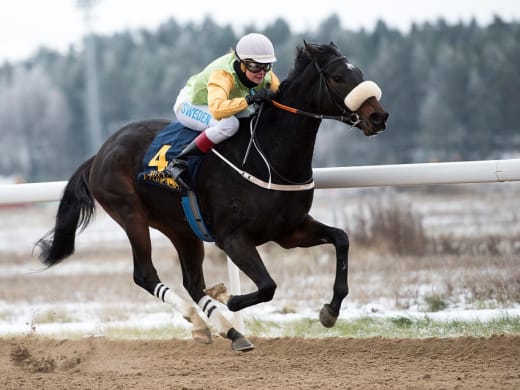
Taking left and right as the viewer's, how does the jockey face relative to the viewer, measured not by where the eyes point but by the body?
facing the viewer and to the right of the viewer

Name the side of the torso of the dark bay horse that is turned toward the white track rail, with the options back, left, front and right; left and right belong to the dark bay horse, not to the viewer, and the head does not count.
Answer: left

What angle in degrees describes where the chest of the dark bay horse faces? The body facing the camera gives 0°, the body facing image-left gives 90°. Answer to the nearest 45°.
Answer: approximately 315°
